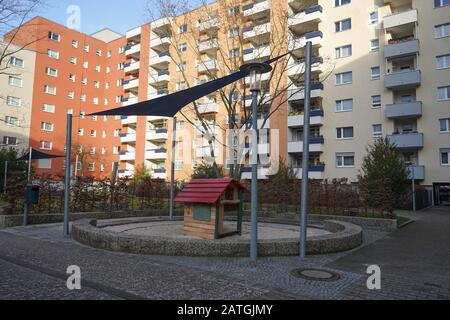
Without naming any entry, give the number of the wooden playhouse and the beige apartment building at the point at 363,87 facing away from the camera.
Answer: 0

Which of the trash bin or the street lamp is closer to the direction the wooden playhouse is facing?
the street lamp

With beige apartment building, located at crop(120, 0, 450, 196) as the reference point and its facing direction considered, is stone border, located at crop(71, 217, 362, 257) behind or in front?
in front

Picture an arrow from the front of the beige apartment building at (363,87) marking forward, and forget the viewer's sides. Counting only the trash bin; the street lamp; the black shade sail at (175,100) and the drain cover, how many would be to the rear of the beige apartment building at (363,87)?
0

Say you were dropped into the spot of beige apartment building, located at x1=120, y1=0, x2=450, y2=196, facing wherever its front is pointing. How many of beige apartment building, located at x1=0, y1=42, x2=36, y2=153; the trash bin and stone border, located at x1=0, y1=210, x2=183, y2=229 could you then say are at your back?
0

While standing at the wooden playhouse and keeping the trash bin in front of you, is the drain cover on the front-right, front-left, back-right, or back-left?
back-left

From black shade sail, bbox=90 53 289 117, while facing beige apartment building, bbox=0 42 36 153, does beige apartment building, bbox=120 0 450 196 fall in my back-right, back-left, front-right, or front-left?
front-right

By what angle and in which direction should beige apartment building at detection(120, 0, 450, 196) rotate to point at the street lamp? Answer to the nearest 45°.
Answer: approximately 45° to its left

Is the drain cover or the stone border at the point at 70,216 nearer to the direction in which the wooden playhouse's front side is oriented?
the drain cover

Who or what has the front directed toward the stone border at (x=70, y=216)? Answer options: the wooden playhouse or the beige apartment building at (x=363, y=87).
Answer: the beige apartment building

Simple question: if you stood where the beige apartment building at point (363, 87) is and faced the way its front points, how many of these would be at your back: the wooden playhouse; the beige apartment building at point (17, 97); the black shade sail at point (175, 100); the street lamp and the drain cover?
0

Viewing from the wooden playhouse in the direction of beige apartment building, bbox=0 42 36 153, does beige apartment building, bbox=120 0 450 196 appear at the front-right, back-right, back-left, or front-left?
front-right

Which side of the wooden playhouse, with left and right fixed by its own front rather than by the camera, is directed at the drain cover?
front

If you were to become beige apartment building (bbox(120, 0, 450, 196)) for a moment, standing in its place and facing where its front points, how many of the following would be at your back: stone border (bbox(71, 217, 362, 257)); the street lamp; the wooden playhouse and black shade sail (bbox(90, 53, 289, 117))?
0

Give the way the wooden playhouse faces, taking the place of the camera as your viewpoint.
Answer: facing the viewer and to the right of the viewer

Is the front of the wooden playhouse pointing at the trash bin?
no

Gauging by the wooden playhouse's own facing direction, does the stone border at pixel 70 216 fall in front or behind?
behind

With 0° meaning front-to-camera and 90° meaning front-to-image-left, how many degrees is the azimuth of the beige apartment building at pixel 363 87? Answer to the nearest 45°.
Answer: approximately 45°

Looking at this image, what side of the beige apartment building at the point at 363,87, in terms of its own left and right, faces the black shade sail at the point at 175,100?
front

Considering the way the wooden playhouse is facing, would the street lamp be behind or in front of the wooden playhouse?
in front
